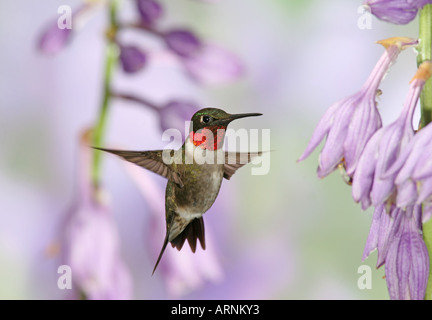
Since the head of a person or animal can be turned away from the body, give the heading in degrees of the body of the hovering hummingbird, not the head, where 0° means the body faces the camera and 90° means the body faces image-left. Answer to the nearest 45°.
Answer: approximately 315°
